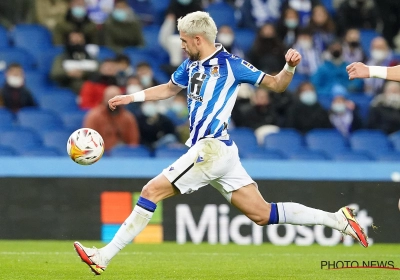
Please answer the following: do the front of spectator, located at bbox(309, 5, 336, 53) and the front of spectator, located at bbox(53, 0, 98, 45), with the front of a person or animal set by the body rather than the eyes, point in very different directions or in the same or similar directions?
same or similar directions

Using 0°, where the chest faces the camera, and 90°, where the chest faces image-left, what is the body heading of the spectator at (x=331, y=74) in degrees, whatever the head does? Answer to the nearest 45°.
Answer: approximately 0°

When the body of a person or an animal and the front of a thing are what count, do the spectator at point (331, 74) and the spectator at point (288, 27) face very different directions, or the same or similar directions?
same or similar directions

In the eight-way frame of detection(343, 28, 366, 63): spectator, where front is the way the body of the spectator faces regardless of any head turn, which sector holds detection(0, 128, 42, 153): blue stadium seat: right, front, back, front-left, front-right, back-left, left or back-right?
front-right

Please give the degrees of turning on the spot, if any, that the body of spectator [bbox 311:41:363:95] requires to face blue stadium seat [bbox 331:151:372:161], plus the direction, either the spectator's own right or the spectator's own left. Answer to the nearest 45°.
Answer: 0° — they already face it

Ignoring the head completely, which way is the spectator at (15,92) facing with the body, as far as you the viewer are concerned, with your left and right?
facing the viewer

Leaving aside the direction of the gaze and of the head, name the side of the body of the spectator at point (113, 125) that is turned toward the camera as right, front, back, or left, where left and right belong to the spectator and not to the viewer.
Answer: front

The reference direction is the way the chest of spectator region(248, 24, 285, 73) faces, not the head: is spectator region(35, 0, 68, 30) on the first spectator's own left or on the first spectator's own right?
on the first spectator's own right

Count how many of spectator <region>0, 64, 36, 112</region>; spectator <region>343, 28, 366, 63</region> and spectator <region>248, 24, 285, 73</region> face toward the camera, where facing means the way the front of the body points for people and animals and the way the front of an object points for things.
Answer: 3

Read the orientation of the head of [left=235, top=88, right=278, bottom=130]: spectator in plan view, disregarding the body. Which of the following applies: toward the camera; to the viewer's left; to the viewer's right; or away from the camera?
toward the camera

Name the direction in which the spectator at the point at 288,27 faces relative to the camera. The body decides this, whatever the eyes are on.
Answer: toward the camera

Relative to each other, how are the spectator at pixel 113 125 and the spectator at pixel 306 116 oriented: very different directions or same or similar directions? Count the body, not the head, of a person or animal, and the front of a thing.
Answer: same or similar directions
